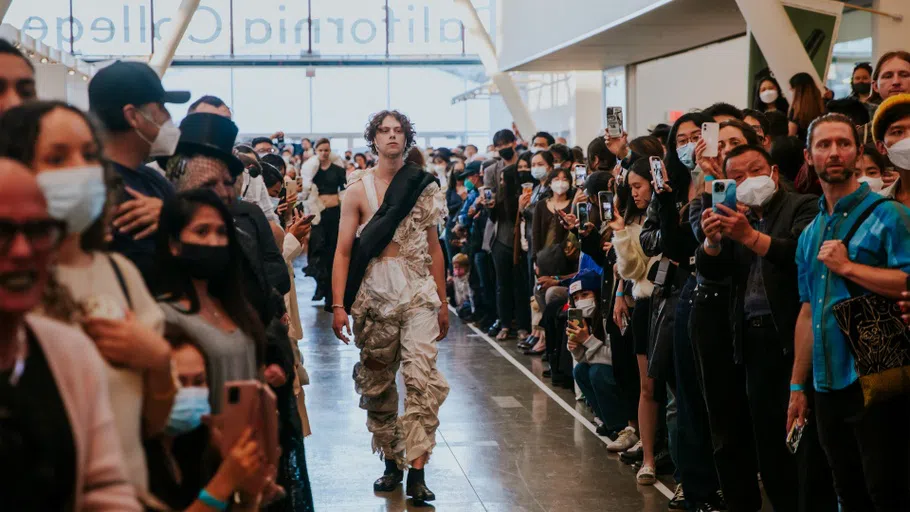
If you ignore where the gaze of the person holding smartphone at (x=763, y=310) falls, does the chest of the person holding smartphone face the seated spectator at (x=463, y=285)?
no

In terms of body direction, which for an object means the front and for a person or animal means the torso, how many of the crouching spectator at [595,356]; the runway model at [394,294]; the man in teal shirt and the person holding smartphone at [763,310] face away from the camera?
0

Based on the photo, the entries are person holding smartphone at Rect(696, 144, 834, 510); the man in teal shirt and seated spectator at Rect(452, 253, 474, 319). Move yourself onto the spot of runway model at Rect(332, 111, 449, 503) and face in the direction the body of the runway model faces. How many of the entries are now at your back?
1

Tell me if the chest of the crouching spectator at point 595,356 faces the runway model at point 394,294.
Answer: yes

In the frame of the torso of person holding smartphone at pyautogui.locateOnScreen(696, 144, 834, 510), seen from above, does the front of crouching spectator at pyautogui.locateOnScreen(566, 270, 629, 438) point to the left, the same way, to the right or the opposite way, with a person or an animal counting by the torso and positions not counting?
the same way

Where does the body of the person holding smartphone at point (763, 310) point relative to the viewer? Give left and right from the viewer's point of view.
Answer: facing the viewer and to the left of the viewer

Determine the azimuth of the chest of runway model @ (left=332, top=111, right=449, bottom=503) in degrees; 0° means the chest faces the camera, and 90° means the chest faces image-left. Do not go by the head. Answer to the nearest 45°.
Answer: approximately 0°

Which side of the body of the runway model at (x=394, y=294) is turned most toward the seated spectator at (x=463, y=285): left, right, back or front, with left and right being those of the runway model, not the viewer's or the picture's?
back

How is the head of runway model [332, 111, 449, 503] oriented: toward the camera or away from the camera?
toward the camera

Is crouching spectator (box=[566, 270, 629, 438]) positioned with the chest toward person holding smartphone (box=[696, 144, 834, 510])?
no

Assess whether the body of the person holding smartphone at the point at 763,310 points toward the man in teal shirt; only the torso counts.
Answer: no

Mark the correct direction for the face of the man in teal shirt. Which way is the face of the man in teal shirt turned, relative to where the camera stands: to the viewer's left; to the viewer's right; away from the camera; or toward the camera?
toward the camera

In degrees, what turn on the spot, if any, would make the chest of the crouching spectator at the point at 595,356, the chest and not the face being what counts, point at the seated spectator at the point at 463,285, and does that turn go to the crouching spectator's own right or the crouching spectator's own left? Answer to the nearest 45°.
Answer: approximately 135° to the crouching spectator's own right

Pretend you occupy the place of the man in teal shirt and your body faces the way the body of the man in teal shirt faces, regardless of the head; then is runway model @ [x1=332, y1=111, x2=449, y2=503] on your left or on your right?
on your right

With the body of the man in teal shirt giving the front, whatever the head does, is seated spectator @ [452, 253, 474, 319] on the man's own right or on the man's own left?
on the man's own right

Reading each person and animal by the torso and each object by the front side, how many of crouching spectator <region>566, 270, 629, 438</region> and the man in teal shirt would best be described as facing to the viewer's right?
0

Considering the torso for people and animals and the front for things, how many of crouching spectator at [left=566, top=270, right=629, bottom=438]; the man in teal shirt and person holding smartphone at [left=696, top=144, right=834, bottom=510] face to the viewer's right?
0

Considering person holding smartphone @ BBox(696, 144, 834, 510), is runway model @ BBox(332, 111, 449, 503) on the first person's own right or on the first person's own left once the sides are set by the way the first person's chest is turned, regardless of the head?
on the first person's own right

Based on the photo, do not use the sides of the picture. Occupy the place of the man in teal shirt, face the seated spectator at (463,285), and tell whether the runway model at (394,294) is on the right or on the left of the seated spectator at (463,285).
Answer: left
